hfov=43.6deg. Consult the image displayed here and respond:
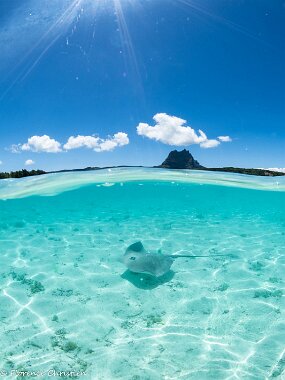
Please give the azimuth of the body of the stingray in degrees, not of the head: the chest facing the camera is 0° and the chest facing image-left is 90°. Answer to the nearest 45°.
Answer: approximately 90°
